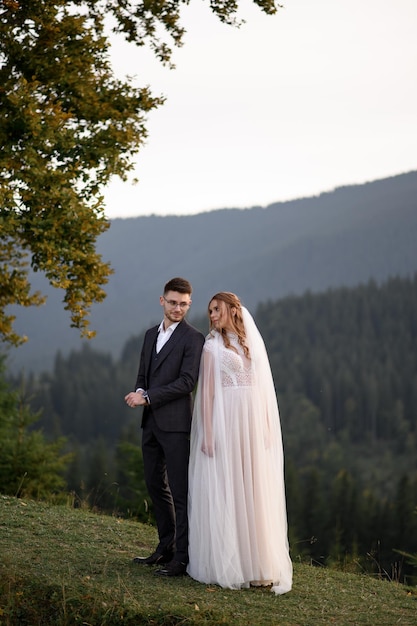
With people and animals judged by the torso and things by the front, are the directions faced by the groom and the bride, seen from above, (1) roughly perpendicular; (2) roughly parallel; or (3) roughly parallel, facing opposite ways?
roughly perpendicular

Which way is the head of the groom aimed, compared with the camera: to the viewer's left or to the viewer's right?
to the viewer's right

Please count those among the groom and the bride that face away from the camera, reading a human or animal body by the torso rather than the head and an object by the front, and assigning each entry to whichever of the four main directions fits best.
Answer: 0
